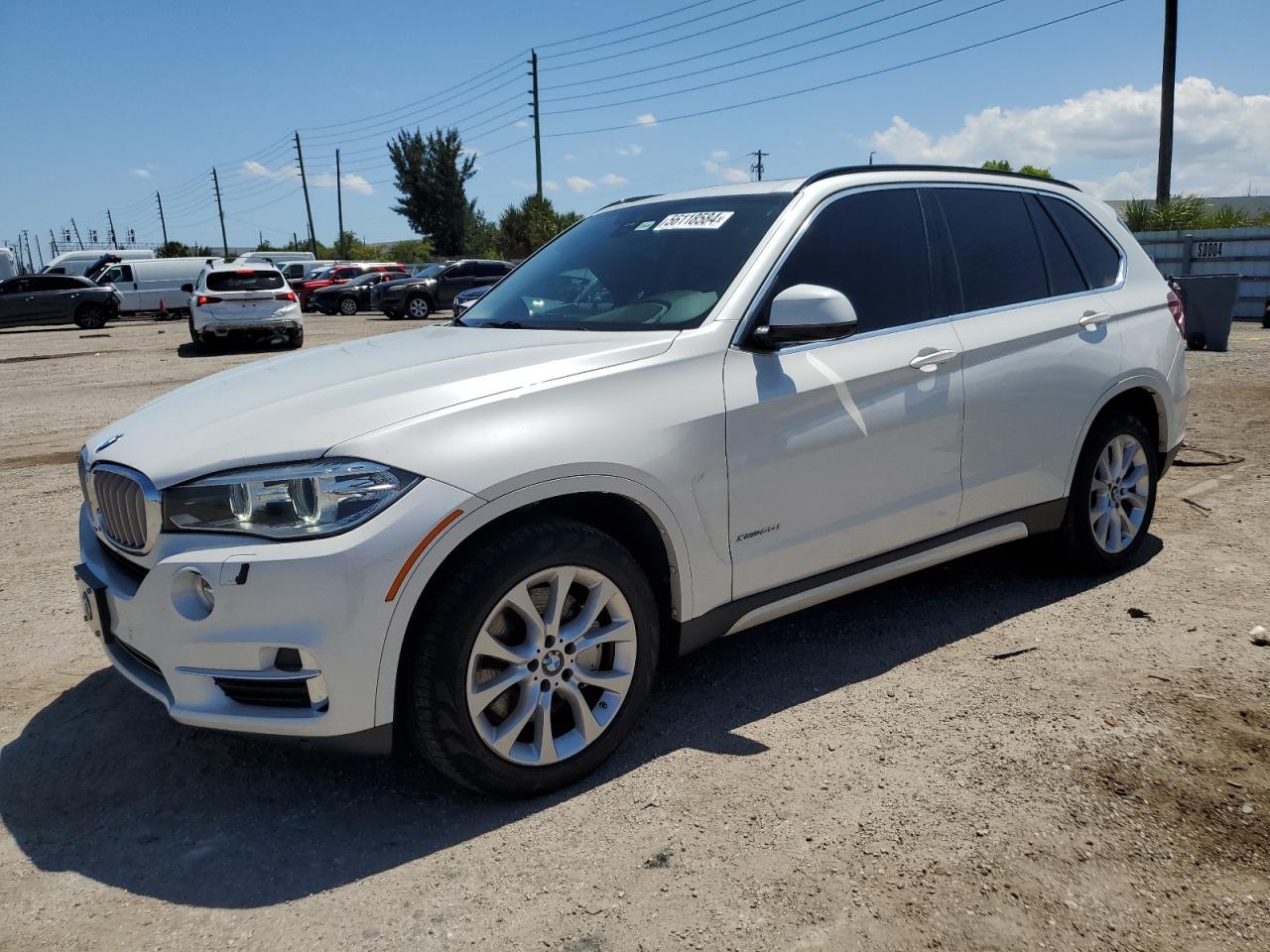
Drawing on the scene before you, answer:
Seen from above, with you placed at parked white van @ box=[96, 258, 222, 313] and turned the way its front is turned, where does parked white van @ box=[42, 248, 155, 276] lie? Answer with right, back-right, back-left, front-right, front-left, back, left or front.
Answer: right

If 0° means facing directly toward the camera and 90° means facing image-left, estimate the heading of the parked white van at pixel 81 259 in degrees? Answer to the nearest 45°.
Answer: approximately 90°

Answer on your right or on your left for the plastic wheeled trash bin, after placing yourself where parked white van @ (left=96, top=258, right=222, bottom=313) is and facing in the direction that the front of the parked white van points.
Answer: on your left

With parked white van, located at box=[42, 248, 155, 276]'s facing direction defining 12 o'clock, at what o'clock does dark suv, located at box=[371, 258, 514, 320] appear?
The dark suv is roughly at 8 o'clock from the parked white van.

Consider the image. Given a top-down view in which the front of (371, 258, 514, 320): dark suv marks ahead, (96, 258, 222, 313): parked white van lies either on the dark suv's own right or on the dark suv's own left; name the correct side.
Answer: on the dark suv's own right

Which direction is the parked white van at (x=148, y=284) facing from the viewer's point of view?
to the viewer's left

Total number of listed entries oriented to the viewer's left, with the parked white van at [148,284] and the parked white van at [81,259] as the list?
2

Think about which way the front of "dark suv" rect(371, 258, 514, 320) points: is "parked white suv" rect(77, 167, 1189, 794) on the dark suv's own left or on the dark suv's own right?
on the dark suv's own left
